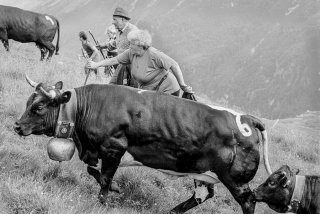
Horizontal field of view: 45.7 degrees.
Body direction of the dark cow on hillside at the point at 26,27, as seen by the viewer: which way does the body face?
to the viewer's left

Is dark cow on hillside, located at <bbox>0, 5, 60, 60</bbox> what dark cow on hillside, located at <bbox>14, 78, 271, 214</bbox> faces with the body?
no

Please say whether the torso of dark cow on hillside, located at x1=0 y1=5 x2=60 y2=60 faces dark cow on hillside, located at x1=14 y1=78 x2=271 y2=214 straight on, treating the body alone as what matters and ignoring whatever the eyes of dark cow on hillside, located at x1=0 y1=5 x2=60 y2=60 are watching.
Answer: no

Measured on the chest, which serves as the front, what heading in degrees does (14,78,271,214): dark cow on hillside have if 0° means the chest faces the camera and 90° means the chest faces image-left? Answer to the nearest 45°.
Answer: approximately 90°

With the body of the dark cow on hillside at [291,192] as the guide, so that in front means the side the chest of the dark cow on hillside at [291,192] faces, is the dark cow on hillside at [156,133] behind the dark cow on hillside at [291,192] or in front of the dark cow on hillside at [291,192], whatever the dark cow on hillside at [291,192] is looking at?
in front

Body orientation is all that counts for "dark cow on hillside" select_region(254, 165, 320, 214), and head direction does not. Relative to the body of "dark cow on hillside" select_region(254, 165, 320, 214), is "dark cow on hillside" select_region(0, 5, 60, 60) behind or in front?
in front

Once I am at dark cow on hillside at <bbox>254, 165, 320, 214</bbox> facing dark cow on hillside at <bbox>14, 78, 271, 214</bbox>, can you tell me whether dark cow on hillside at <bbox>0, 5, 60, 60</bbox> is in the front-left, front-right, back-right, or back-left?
front-right

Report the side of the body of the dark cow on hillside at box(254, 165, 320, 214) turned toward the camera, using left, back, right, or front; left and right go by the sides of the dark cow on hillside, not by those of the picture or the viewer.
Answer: left

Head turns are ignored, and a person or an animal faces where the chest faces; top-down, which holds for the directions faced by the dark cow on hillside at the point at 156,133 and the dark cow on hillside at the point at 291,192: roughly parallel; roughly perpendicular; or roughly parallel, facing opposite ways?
roughly parallel

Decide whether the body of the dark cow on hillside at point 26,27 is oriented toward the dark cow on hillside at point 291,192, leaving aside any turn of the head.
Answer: no

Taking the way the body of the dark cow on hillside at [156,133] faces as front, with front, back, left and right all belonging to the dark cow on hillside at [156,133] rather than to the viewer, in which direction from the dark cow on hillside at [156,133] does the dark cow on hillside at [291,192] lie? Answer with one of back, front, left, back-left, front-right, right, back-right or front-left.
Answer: back
